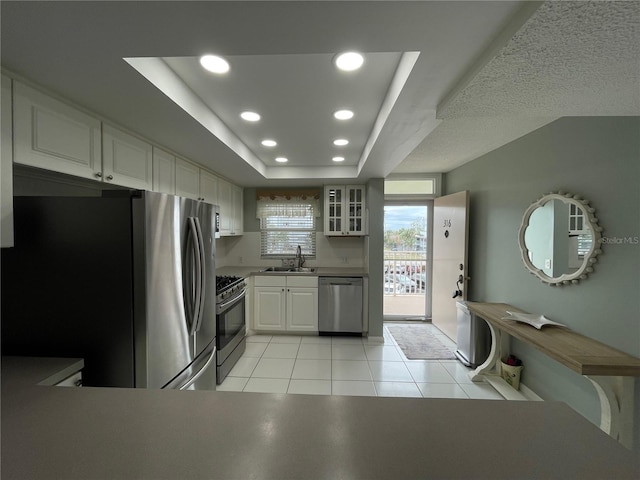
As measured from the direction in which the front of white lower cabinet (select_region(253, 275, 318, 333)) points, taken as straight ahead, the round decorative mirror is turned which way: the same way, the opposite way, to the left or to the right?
to the right

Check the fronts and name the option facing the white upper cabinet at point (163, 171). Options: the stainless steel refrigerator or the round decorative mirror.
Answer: the round decorative mirror

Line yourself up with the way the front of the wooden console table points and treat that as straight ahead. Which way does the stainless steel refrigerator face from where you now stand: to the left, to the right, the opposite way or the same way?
the opposite way

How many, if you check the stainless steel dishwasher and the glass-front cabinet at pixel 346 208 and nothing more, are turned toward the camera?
2

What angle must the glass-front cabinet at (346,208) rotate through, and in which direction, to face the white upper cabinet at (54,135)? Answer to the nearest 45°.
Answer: approximately 45° to its right

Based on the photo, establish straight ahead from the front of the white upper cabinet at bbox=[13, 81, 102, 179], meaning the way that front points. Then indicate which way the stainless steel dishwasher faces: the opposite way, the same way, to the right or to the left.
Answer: to the right

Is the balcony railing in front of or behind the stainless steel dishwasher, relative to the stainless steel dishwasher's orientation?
behind

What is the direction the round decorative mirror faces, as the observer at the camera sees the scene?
facing the viewer and to the left of the viewer

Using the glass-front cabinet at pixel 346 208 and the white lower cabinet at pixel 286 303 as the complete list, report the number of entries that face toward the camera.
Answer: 2

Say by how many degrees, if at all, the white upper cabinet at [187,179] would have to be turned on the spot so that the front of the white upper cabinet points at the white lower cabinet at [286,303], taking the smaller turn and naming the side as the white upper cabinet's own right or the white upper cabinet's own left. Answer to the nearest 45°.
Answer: approximately 90° to the white upper cabinet's own left

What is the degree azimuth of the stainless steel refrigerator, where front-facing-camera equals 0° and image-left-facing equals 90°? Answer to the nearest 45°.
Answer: approximately 315°

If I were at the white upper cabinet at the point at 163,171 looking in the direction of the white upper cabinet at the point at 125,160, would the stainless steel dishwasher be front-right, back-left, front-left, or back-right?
back-left

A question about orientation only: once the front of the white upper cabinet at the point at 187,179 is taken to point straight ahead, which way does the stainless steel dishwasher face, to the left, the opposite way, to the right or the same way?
to the right

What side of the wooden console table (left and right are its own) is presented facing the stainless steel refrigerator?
front
